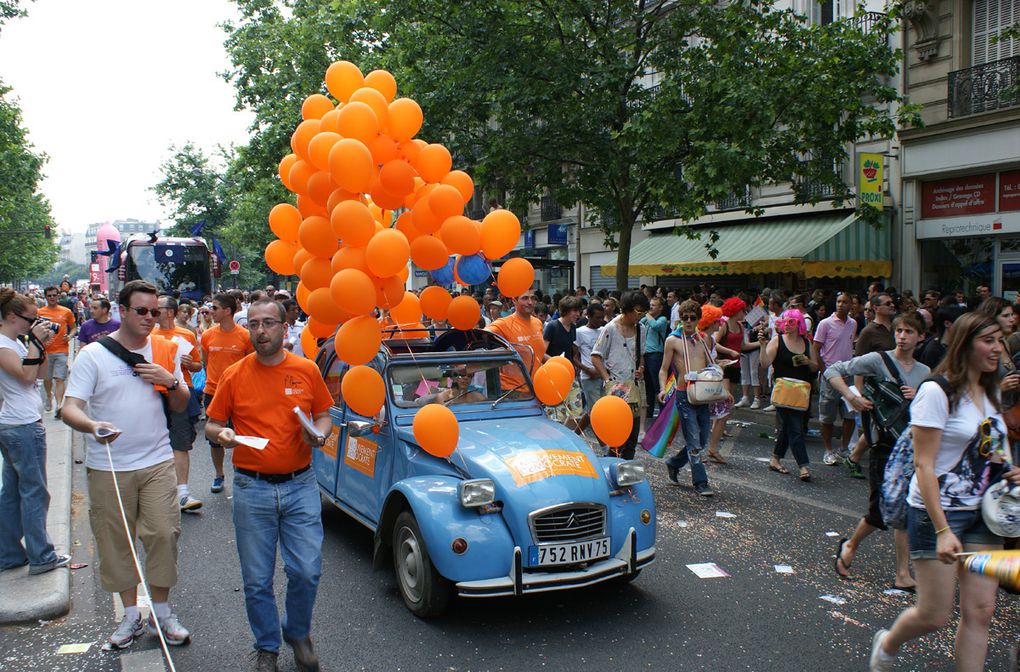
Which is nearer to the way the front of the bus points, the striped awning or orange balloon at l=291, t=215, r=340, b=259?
the orange balloon

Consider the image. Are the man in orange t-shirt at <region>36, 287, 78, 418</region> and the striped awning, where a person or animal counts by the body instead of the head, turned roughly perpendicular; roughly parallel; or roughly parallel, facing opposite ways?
roughly perpendicular

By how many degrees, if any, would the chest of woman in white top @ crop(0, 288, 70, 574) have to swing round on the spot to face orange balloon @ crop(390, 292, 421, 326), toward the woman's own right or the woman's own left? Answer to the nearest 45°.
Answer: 0° — they already face it

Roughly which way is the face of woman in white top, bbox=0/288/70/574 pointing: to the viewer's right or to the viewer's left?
to the viewer's right

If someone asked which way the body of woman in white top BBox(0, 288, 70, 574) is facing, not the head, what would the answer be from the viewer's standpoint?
to the viewer's right

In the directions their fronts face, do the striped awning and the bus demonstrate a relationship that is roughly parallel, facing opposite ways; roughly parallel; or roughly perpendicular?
roughly perpendicular

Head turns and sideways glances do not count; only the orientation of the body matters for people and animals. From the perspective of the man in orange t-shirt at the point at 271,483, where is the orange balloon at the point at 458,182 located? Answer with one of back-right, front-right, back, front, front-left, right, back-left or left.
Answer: back-left

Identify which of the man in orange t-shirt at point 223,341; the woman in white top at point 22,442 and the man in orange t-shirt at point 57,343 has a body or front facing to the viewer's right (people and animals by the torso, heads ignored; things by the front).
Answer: the woman in white top

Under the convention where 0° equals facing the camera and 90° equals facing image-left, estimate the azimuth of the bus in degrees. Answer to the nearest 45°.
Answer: approximately 0°

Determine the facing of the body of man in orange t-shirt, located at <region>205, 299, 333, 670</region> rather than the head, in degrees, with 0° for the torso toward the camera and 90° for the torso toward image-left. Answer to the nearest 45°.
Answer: approximately 0°

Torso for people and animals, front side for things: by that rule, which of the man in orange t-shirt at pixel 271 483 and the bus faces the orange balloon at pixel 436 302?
the bus
